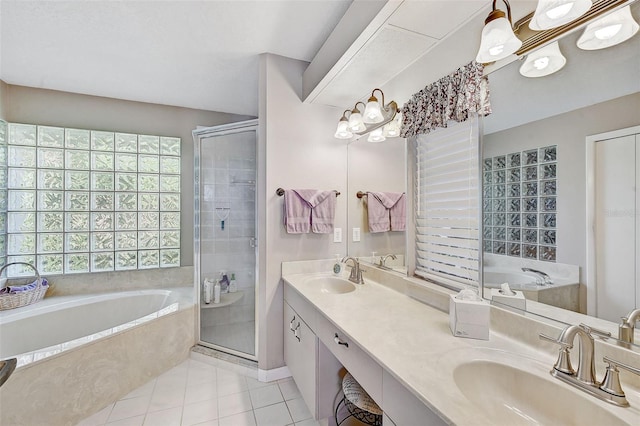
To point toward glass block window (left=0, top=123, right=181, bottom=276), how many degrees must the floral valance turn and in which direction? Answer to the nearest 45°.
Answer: approximately 45° to its right

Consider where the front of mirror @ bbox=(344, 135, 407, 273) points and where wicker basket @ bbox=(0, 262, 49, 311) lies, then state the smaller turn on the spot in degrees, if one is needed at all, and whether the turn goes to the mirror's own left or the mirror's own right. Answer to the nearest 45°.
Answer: approximately 45° to the mirror's own right

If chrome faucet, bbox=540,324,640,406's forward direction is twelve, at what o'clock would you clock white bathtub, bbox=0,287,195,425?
The white bathtub is roughly at 1 o'clock from the chrome faucet.

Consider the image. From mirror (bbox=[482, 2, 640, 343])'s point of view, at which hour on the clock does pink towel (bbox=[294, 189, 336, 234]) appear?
The pink towel is roughly at 2 o'clock from the mirror.

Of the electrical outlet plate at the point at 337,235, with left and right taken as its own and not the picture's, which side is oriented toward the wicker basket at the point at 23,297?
right

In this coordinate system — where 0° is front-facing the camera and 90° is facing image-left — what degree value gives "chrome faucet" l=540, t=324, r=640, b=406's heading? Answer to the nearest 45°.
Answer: approximately 45°

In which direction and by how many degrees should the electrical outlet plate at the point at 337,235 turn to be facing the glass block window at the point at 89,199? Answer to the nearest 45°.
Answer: approximately 90° to its right
